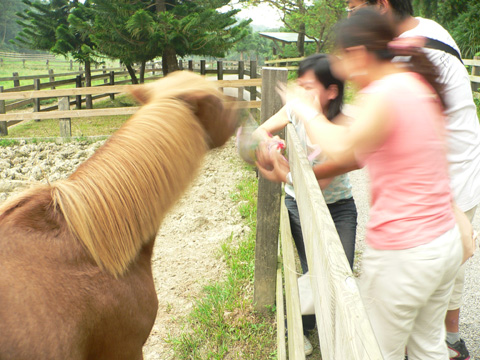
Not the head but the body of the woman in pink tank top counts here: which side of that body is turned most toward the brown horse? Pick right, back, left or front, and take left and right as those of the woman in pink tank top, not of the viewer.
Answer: front

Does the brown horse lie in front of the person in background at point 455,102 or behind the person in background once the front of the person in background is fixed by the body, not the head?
in front

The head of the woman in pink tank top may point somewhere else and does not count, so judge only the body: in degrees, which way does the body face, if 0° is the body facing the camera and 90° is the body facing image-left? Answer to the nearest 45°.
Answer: approximately 90°

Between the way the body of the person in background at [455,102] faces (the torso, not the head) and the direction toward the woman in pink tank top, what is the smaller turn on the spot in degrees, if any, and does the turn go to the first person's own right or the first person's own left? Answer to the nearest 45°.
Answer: approximately 90° to the first person's own left

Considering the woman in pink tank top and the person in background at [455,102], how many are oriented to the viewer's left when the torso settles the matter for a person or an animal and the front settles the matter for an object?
2

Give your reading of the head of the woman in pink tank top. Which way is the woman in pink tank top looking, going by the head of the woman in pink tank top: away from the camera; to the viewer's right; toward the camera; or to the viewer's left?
to the viewer's left

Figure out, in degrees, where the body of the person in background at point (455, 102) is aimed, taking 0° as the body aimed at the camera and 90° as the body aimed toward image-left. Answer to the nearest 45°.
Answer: approximately 90°
